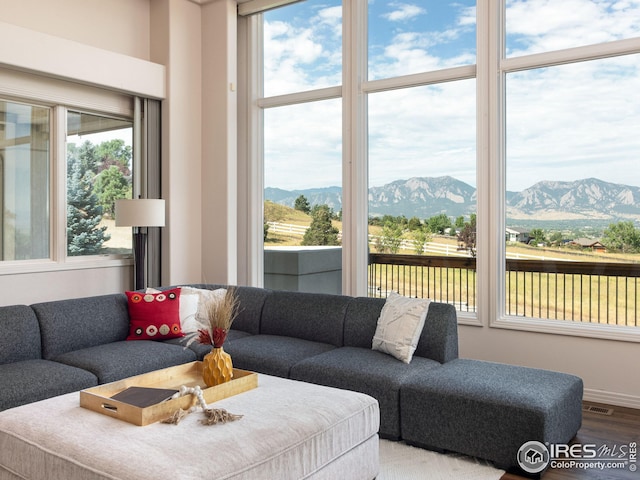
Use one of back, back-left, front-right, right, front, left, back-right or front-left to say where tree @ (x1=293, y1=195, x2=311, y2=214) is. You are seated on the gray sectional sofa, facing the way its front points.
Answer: back

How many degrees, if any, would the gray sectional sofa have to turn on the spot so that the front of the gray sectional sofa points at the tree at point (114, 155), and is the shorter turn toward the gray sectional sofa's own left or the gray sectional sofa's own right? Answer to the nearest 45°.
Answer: approximately 135° to the gray sectional sofa's own right

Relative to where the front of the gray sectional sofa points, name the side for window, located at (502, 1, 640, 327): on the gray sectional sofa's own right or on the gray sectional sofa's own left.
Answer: on the gray sectional sofa's own left

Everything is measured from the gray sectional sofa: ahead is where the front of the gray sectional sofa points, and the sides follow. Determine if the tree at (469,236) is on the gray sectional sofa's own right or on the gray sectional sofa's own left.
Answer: on the gray sectional sofa's own left

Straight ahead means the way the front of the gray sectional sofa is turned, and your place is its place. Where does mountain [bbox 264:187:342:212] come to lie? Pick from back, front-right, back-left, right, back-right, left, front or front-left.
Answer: back

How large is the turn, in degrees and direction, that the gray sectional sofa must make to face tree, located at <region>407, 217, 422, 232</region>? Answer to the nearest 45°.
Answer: approximately 135° to its left

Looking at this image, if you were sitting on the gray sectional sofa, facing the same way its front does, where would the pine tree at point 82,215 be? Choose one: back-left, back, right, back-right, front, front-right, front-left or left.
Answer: back-right

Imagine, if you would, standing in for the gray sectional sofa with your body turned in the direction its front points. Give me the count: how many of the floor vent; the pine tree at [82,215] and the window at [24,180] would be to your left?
1

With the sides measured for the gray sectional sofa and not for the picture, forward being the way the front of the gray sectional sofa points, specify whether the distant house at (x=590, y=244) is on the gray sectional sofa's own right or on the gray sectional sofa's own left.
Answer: on the gray sectional sofa's own left

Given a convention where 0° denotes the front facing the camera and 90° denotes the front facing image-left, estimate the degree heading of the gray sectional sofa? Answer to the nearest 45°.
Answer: approximately 0°
